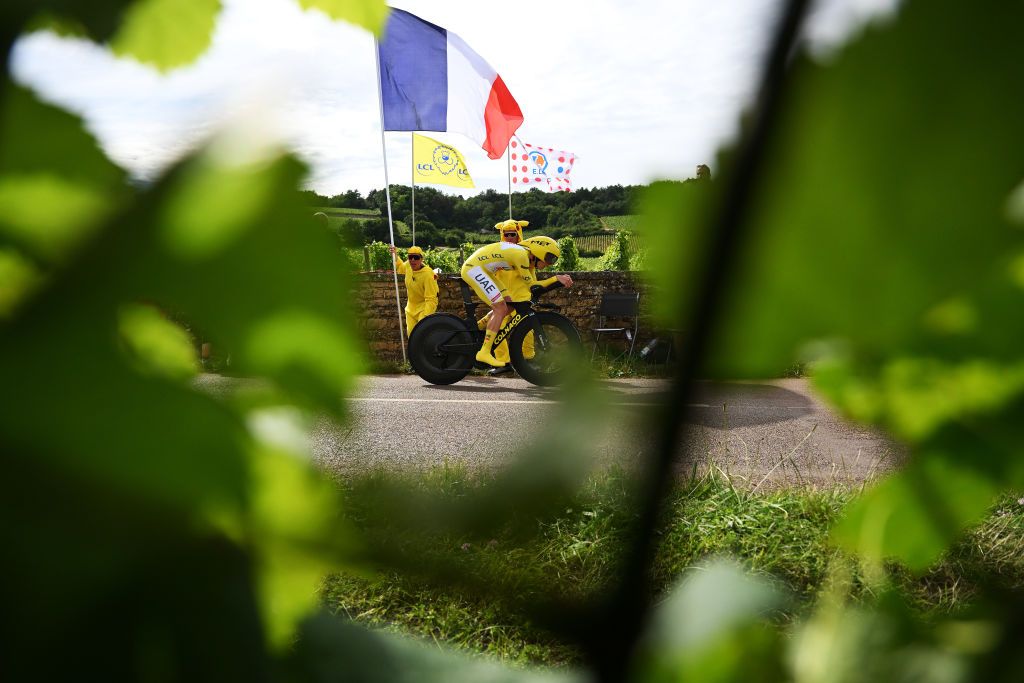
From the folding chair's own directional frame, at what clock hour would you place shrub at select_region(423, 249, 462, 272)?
The shrub is roughly at 4 o'clock from the folding chair.

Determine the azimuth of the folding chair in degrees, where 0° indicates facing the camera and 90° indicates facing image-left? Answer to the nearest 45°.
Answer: approximately 45°

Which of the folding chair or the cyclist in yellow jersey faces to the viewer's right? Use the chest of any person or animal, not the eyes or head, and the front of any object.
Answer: the cyclist in yellow jersey

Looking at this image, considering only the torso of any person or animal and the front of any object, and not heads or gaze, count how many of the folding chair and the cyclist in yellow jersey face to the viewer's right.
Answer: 1

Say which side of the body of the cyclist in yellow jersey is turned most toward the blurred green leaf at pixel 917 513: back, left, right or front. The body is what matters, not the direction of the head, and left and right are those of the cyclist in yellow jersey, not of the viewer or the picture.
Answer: right

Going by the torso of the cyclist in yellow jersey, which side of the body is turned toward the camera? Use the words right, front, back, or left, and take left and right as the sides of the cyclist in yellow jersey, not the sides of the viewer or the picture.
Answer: right

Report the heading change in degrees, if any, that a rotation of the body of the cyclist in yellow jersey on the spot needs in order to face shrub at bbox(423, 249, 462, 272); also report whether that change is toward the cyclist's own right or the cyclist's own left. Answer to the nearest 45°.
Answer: approximately 90° to the cyclist's own left

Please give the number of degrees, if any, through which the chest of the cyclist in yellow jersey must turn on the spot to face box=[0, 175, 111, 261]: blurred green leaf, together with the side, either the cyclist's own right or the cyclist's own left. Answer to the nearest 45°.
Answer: approximately 90° to the cyclist's own right

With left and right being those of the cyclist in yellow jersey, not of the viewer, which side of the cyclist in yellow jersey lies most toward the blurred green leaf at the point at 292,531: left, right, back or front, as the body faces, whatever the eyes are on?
right
